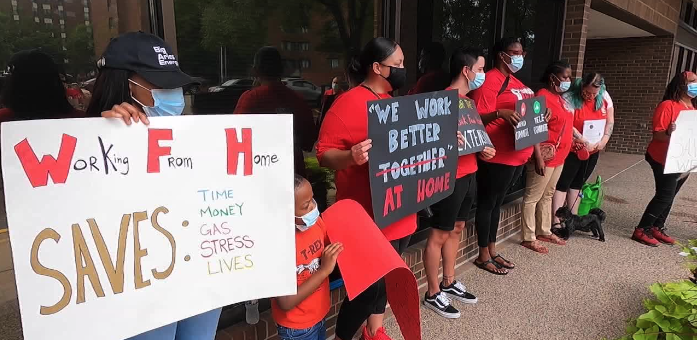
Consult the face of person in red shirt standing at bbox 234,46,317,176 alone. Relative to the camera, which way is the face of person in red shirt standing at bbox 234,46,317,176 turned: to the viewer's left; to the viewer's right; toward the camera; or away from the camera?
away from the camera

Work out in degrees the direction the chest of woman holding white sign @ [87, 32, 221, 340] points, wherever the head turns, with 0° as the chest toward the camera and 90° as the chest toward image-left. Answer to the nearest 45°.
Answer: approximately 315°

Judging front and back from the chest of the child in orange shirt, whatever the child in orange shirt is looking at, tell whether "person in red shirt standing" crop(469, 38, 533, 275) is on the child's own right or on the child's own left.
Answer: on the child's own left

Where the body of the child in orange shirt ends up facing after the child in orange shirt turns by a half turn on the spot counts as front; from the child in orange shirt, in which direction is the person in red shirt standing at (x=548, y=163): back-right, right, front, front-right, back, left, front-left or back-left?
right

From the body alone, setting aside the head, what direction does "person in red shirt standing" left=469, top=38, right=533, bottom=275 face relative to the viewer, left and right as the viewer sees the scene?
facing the viewer and to the right of the viewer
